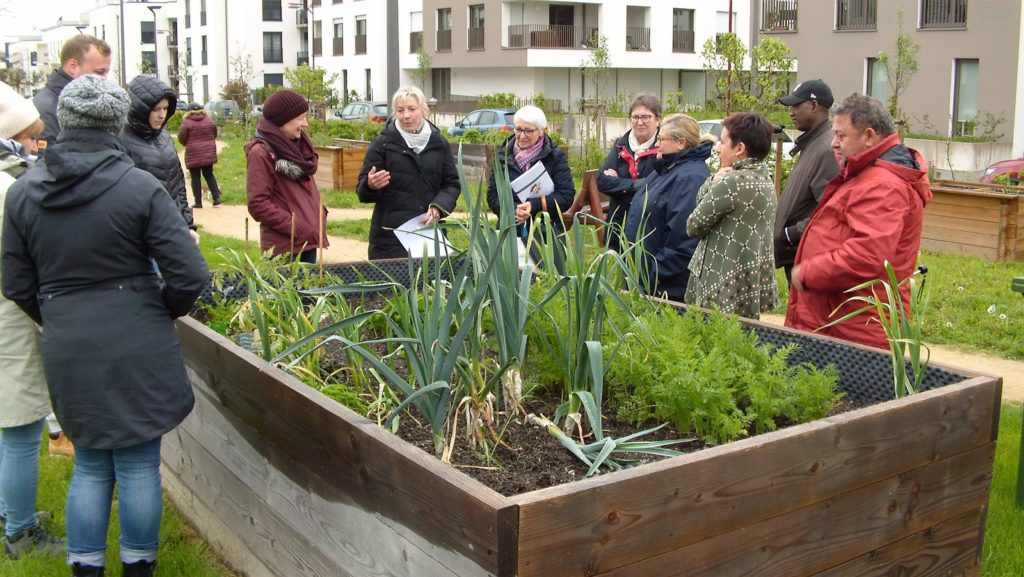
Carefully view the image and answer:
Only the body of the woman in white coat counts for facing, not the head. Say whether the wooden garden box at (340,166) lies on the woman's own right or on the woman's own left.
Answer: on the woman's own left

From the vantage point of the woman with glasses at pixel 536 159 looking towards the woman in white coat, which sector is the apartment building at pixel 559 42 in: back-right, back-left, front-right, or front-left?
back-right

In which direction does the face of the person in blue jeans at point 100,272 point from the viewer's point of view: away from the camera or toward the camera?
away from the camera

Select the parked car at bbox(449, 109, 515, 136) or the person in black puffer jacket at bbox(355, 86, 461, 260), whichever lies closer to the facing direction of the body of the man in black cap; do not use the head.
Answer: the person in black puffer jacket

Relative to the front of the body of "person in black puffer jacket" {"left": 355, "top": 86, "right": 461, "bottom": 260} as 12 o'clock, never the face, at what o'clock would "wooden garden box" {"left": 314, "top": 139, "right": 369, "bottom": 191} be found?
The wooden garden box is roughly at 6 o'clock from the person in black puffer jacket.

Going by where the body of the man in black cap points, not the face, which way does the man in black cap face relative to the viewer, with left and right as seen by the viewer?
facing to the left of the viewer

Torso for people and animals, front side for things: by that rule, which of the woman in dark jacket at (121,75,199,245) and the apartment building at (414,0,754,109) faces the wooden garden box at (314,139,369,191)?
the apartment building

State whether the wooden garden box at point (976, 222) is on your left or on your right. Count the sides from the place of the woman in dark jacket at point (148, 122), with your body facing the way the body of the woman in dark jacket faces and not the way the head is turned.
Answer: on your left

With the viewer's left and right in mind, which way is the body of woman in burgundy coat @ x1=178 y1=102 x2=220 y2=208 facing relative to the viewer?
facing away from the viewer

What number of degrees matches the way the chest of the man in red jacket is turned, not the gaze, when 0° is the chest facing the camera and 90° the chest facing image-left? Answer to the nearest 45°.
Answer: approximately 90°

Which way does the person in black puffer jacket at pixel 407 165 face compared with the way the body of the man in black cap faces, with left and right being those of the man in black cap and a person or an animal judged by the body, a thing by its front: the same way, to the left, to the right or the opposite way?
to the left

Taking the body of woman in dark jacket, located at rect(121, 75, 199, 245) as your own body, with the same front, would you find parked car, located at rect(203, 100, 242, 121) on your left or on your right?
on your left

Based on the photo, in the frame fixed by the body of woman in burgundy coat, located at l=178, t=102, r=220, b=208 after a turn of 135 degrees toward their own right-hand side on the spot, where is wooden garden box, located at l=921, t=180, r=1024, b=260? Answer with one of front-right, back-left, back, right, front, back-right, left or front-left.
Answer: front

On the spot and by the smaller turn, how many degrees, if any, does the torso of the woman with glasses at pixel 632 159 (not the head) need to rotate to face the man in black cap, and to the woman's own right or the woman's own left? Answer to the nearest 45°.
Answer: approximately 90° to the woman's own left
